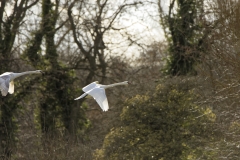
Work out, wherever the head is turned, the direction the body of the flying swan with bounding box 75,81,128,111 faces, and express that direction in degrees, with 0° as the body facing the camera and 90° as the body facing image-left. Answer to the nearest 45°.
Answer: approximately 270°
